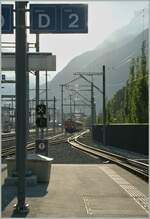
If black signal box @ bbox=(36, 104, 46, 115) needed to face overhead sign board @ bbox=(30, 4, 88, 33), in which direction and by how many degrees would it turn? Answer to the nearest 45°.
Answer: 0° — it already faces it

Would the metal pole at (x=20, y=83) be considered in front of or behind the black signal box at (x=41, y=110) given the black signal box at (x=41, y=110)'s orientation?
in front

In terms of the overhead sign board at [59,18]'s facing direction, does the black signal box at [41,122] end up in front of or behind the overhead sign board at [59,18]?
behind

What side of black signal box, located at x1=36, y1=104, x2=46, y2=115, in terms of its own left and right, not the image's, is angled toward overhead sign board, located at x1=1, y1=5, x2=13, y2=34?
front

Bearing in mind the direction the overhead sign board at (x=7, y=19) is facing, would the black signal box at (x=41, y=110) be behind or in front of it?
behind

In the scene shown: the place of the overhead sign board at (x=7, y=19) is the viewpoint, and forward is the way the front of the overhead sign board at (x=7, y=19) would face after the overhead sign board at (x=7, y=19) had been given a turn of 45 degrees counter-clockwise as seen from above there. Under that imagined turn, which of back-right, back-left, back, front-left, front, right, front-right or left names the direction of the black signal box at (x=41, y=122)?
back-left

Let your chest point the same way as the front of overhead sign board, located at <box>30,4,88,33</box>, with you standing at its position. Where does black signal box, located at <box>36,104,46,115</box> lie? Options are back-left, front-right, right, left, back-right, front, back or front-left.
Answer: back
